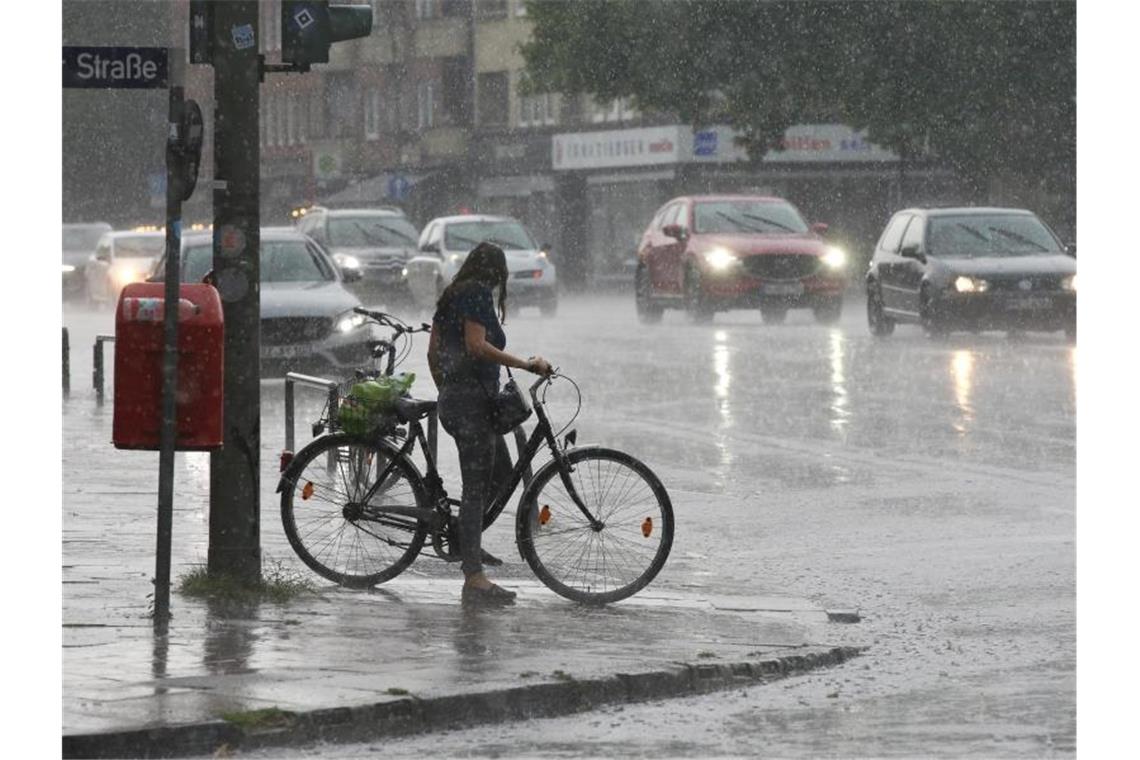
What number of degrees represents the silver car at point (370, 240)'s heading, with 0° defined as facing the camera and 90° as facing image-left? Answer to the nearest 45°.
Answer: approximately 315°

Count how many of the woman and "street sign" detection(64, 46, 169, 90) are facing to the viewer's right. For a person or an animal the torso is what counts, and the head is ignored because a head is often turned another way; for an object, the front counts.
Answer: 1

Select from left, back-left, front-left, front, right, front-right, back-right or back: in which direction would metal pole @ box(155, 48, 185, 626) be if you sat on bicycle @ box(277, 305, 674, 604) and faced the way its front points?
back-right

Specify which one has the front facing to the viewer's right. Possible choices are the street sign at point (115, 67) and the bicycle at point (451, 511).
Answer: the bicycle

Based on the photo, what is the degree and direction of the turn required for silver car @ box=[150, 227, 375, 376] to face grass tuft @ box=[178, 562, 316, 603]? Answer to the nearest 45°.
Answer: approximately 45° to its right

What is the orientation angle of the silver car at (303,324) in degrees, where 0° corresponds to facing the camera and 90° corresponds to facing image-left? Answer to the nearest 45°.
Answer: approximately 315°

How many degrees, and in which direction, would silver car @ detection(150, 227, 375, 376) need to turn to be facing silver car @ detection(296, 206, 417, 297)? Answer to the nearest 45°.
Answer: approximately 135° to its left

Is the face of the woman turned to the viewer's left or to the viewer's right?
to the viewer's right

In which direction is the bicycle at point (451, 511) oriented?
to the viewer's right
